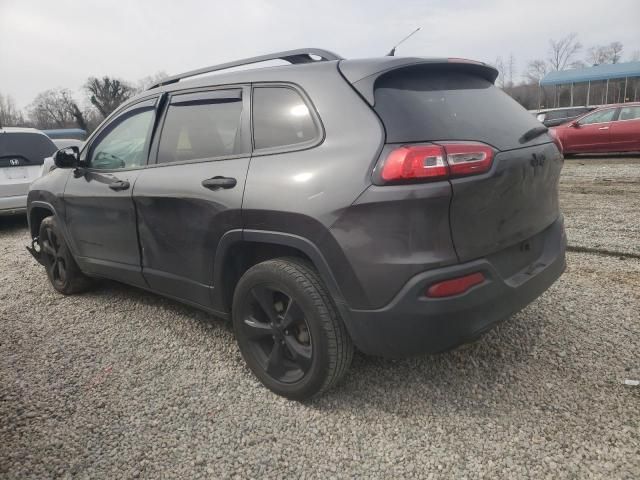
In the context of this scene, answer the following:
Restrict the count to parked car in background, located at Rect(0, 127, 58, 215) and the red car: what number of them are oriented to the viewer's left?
1

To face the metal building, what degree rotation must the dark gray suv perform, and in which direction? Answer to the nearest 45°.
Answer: approximately 90° to its right

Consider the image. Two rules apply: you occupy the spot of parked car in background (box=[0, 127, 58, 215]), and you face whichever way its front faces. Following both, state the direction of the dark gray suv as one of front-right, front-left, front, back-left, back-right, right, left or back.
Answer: back

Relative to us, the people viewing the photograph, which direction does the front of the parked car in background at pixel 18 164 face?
facing away from the viewer

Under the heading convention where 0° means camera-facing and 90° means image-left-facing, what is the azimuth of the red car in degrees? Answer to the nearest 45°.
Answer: approximately 90°

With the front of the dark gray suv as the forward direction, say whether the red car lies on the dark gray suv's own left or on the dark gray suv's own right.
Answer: on the dark gray suv's own right

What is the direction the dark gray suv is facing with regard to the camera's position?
facing away from the viewer and to the left of the viewer

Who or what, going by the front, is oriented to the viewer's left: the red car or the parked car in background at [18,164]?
the red car

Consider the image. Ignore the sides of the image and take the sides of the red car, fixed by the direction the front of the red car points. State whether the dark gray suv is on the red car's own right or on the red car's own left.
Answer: on the red car's own left

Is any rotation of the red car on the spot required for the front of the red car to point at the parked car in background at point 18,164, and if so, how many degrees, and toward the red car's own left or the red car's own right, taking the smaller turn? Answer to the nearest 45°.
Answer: approximately 45° to the red car's own left

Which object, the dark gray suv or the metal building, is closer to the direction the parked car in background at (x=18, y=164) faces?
the metal building
